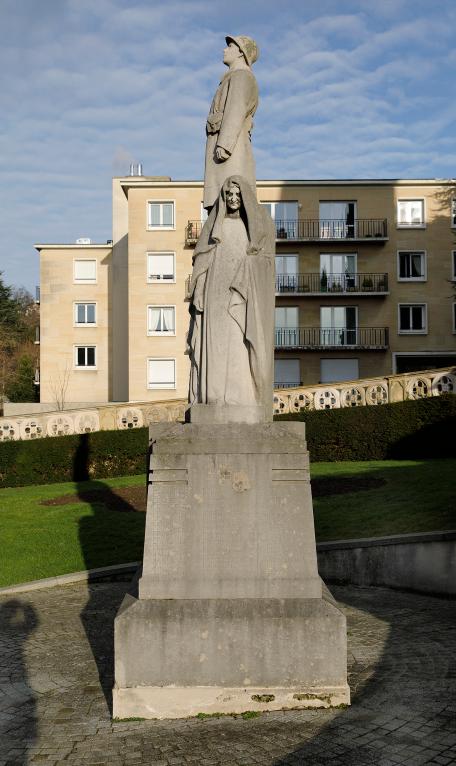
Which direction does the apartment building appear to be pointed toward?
toward the camera

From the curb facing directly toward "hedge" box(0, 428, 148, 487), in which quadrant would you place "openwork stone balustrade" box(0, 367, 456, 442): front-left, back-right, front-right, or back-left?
front-right

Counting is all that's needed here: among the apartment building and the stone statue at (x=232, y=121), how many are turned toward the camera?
1

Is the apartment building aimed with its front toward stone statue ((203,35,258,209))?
yes

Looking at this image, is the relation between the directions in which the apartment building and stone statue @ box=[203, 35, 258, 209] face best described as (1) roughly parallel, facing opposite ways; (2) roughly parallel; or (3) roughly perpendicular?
roughly perpendicular

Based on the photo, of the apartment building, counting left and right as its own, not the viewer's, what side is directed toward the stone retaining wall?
front

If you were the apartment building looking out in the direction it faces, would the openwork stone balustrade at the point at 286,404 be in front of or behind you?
in front

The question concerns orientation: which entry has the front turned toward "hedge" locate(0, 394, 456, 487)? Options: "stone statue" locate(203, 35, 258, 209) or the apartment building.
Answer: the apartment building

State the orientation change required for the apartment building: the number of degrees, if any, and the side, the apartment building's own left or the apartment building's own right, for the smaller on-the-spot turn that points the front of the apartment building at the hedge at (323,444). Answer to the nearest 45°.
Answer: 0° — it already faces it
